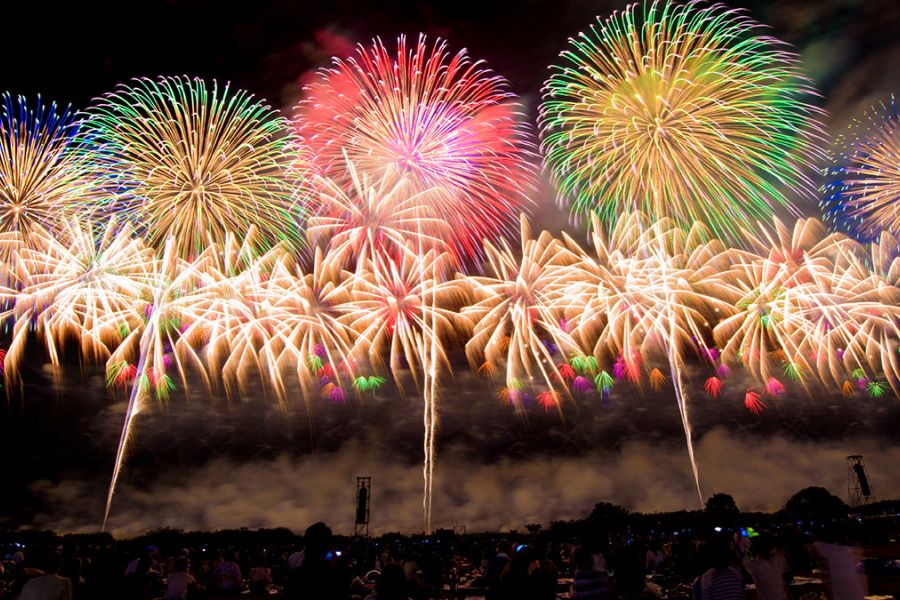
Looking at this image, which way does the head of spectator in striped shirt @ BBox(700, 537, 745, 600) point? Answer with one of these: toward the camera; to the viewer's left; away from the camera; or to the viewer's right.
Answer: away from the camera

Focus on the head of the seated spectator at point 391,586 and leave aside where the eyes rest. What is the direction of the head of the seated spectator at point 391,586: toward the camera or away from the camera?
away from the camera

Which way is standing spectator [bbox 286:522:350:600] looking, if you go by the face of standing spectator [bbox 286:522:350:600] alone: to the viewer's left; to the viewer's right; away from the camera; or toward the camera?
away from the camera

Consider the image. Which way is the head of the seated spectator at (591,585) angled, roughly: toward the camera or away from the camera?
away from the camera

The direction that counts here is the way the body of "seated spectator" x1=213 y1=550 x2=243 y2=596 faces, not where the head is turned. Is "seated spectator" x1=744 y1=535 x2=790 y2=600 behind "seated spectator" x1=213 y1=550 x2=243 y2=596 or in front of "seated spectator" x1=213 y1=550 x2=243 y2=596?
behind

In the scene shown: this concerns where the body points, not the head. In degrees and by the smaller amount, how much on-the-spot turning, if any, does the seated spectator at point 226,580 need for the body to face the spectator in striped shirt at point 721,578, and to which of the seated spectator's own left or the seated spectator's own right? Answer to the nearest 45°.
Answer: approximately 135° to the seated spectator's own right
